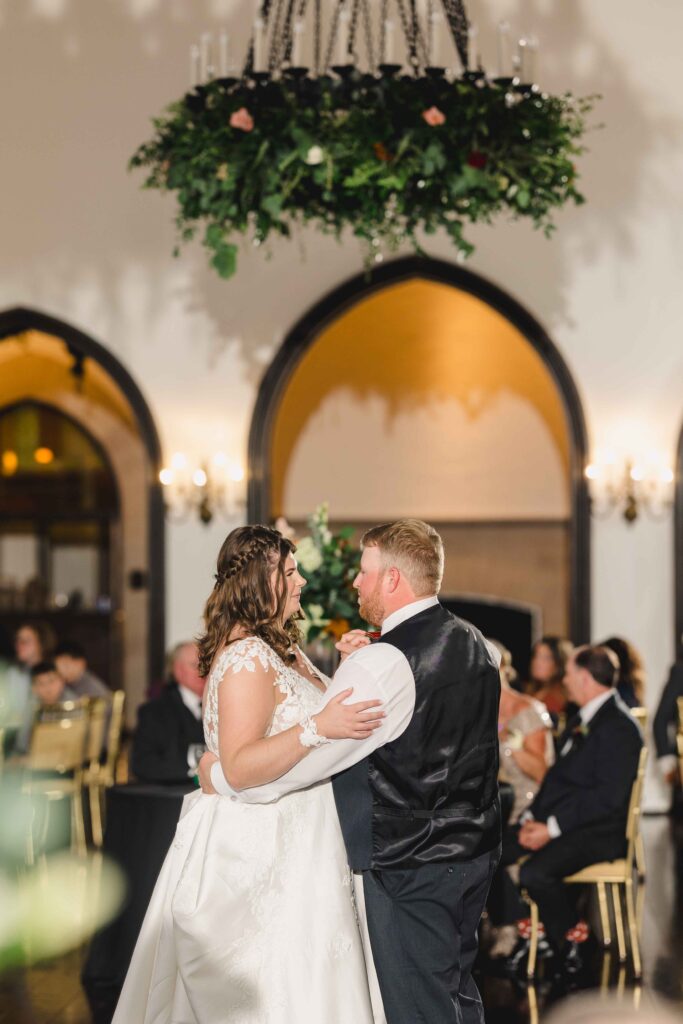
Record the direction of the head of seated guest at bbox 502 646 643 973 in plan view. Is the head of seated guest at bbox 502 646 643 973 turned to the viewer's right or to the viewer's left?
to the viewer's left

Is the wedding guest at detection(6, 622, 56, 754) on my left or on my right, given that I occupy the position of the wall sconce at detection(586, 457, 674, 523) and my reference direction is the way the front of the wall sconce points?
on my right

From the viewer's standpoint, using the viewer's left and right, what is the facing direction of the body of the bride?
facing to the right of the viewer

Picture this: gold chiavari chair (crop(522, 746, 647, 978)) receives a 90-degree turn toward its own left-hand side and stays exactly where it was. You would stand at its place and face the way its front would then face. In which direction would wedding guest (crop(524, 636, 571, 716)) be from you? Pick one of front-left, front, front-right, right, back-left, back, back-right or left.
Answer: back

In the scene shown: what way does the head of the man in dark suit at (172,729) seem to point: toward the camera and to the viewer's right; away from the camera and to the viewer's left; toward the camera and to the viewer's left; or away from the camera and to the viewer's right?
toward the camera and to the viewer's right

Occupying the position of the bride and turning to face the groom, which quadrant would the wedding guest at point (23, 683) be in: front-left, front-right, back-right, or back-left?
back-left

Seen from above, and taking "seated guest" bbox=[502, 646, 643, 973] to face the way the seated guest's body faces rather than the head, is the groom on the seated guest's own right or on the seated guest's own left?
on the seated guest's own left

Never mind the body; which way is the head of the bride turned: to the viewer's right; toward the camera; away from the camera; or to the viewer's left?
to the viewer's right

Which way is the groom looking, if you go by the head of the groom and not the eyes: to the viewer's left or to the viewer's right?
to the viewer's left

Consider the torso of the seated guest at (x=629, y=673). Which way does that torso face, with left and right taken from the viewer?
facing to the left of the viewer

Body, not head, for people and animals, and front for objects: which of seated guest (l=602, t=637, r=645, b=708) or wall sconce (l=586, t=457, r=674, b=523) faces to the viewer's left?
the seated guest

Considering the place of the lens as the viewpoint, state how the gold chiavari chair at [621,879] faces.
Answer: facing to the left of the viewer

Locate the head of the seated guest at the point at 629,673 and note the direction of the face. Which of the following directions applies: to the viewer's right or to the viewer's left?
to the viewer's left

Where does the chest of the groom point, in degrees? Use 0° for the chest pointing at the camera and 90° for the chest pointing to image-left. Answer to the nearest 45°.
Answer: approximately 135°
